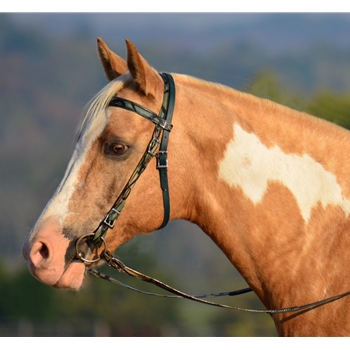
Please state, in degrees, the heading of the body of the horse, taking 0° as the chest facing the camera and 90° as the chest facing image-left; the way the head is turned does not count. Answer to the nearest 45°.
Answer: approximately 90°
